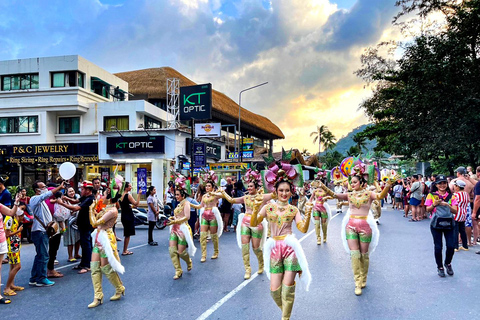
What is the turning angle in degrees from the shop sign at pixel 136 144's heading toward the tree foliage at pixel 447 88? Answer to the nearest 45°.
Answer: approximately 45° to its left

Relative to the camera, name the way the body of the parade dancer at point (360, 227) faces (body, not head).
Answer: toward the camera

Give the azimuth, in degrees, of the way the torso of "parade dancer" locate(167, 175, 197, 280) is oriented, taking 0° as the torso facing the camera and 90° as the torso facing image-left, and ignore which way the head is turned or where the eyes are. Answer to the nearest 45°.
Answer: approximately 45°

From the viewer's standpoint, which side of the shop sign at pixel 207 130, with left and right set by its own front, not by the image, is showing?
front

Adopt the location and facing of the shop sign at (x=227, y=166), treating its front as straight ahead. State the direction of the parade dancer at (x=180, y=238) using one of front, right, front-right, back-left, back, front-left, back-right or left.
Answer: front

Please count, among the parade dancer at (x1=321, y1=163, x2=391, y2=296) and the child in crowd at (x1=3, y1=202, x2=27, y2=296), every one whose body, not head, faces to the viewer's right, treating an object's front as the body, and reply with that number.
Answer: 1

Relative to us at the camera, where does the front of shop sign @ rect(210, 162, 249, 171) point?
facing the viewer

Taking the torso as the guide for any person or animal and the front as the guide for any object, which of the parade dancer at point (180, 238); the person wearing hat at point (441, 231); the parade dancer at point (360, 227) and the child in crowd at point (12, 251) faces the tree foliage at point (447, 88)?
the child in crowd

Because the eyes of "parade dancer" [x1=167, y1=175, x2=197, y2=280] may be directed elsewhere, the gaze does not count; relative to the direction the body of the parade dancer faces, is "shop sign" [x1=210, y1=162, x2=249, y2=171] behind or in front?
behind

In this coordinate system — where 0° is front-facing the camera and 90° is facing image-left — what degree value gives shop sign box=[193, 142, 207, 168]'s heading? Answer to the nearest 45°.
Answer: approximately 0°

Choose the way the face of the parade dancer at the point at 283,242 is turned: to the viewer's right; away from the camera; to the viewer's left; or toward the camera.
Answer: toward the camera

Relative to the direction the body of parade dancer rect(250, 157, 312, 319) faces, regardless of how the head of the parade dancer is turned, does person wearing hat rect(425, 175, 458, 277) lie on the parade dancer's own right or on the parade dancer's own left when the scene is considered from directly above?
on the parade dancer's own left

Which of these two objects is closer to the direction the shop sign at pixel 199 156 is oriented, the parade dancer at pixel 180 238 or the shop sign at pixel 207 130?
the parade dancer

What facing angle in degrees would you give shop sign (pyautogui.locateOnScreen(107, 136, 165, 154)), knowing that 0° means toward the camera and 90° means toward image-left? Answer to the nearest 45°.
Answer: approximately 0°

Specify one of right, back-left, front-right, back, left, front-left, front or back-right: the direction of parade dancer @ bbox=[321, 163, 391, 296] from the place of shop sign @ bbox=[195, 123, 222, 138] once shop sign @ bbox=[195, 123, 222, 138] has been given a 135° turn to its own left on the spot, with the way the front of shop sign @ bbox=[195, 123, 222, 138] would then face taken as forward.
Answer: back-right

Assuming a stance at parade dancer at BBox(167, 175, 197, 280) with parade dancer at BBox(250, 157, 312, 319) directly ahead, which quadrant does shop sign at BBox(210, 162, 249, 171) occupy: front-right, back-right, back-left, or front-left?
back-left

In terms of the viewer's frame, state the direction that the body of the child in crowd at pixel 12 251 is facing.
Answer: to the viewer's right
